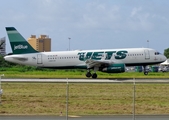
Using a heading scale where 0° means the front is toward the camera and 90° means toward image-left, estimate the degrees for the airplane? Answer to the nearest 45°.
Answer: approximately 270°
